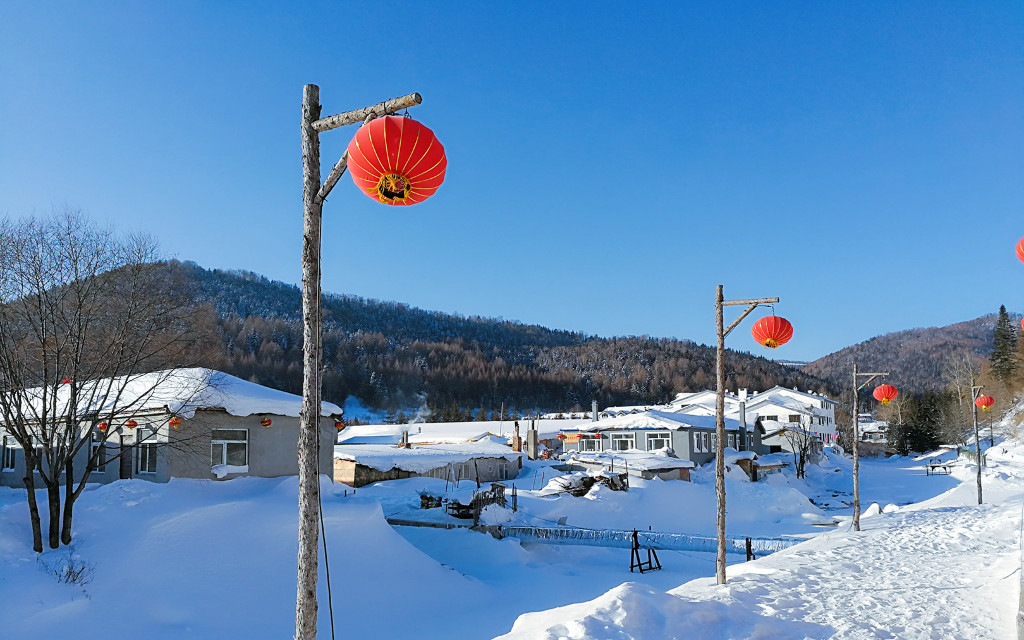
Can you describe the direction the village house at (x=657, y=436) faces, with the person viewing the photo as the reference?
facing the viewer and to the left of the viewer

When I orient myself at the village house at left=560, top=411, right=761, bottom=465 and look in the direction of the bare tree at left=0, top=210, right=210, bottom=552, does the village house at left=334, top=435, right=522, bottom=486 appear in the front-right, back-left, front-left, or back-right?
front-right

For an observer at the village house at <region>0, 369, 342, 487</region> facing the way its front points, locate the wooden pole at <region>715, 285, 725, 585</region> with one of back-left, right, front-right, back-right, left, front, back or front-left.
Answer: left

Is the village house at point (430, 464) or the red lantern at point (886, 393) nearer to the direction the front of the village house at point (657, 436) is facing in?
the village house

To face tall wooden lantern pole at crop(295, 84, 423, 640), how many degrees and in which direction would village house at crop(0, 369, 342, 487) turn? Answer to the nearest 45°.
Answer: approximately 45° to its left

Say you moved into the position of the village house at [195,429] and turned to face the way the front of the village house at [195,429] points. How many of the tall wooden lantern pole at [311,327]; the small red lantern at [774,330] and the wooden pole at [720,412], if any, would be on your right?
0

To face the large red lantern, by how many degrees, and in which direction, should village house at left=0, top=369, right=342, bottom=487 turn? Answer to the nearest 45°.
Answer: approximately 45° to its left

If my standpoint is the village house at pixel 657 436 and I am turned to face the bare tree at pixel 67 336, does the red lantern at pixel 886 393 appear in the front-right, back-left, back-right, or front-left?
front-left

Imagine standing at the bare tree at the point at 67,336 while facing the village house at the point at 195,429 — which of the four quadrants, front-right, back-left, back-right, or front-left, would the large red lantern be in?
back-right

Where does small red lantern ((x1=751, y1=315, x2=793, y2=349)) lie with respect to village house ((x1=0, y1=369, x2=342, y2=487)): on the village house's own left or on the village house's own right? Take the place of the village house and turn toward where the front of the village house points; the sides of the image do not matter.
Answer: on the village house's own left

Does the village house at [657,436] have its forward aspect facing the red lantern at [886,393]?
no

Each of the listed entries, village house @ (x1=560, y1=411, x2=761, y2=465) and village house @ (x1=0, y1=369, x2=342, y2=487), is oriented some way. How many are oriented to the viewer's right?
0
